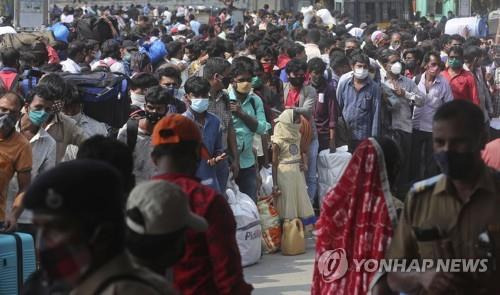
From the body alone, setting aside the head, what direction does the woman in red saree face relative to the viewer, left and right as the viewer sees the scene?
facing away from the viewer and to the right of the viewer

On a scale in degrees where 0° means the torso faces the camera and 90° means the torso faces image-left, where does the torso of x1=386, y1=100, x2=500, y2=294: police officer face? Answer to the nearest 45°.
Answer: approximately 0°

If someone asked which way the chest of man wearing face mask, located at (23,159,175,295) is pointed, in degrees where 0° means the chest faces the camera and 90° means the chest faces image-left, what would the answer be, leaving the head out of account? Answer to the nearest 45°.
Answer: approximately 45°

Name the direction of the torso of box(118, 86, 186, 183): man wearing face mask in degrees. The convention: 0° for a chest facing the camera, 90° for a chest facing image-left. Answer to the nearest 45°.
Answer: approximately 0°

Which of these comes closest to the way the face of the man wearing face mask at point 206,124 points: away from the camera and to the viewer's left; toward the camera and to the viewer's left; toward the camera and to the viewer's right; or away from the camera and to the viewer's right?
toward the camera and to the viewer's right

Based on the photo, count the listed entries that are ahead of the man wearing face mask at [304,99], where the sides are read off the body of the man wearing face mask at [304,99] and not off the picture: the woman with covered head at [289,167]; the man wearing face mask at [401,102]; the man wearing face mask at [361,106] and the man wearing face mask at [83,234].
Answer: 2

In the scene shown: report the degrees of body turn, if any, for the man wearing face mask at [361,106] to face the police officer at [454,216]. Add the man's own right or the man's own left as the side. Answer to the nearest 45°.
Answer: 0° — they already face them

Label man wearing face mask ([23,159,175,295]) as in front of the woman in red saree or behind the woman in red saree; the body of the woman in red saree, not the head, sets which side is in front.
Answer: behind
